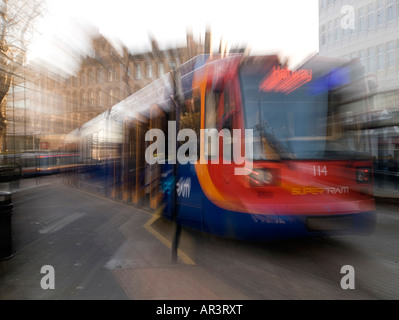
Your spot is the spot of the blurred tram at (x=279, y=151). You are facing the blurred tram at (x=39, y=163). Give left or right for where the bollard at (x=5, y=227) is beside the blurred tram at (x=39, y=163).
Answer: left

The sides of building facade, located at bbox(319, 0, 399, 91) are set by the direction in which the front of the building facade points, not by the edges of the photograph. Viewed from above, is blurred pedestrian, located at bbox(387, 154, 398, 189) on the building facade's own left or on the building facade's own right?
on the building facade's own left

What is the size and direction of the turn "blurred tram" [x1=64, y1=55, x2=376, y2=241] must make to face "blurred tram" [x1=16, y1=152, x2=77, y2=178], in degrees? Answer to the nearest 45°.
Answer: approximately 180°

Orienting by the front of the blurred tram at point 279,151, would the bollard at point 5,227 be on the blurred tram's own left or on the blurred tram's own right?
on the blurred tram's own right

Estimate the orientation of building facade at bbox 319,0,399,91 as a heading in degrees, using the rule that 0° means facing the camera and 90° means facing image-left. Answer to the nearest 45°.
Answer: approximately 45°

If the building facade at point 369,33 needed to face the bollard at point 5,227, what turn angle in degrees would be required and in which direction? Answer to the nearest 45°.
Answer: approximately 45° to its left

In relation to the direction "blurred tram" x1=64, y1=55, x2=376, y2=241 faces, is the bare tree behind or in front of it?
behind

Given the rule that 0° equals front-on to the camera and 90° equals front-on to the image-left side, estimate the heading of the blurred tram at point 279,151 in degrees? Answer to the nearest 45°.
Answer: approximately 315°

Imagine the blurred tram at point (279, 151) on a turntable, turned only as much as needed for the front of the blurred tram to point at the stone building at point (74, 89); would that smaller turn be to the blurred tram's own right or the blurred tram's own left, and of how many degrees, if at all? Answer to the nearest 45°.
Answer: approximately 180°

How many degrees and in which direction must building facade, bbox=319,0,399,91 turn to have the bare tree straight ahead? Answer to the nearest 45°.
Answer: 0° — it already faces it
